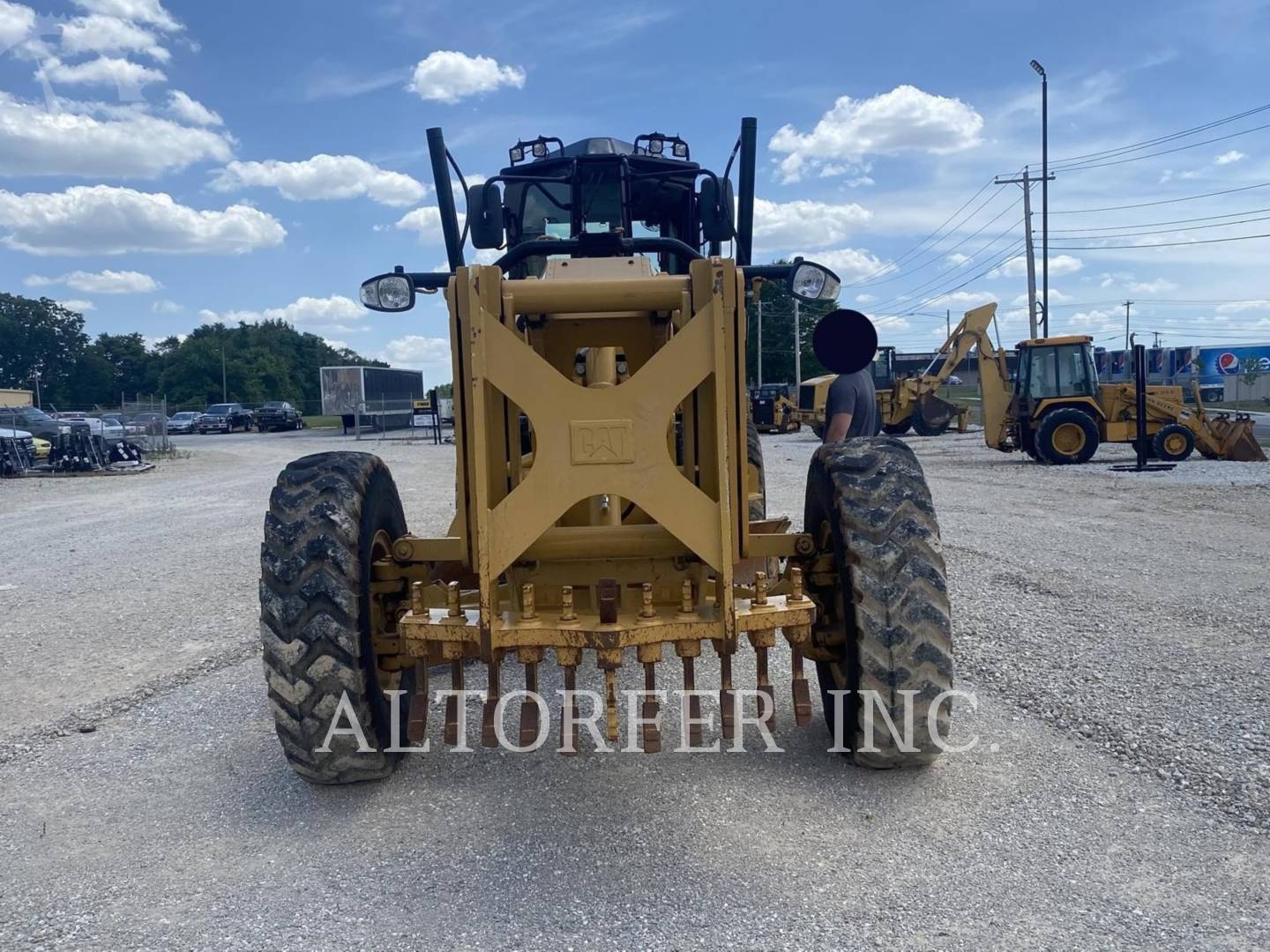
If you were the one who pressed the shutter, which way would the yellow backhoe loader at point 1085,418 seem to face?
facing to the right of the viewer

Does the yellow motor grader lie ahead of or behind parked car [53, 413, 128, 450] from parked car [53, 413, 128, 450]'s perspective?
ahead

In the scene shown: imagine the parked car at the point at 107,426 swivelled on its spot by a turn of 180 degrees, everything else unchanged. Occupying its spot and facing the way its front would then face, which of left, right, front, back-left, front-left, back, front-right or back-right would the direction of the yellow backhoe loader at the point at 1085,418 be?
back

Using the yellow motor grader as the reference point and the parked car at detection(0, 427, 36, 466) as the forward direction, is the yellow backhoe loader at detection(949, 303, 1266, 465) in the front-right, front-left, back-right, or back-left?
front-right

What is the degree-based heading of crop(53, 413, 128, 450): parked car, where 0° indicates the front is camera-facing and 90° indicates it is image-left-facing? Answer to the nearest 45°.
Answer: approximately 315°

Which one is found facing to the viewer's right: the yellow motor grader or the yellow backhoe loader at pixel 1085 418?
the yellow backhoe loader

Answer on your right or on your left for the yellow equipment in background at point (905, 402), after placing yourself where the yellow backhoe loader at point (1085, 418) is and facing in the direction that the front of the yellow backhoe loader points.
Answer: on your left

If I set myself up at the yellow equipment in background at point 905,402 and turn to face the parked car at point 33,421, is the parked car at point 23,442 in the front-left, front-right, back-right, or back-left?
front-left
